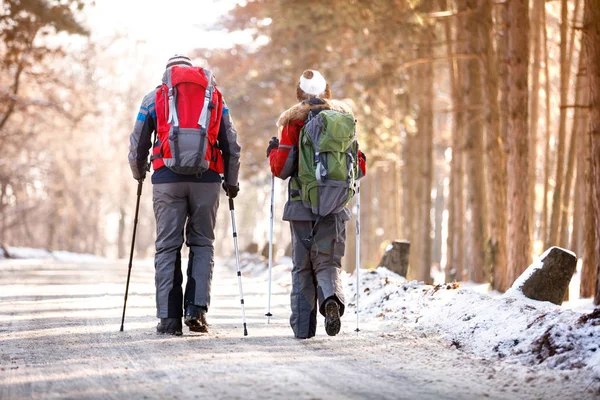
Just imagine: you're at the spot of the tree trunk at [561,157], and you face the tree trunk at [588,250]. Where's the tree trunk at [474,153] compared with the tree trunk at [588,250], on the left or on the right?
right

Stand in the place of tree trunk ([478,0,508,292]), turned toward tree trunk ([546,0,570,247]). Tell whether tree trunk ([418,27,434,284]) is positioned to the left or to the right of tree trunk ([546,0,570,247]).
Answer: left

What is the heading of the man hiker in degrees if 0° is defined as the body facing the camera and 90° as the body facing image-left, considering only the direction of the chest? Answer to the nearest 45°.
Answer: approximately 180°

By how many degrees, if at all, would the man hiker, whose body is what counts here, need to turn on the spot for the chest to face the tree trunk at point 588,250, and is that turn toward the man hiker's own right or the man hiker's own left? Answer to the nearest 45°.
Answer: approximately 45° to the man hiker's own right

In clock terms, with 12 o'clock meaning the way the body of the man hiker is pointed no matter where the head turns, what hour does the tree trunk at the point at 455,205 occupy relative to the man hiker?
The tree trunk is roughly at 1 o'clock from the man hiker.

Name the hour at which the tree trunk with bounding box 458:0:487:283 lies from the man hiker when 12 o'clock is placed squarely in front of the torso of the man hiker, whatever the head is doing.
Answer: The tree trunk is roughly at 1 o'clock from the man hiker.

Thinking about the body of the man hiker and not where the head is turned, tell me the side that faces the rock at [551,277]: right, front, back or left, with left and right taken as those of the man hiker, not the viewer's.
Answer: right

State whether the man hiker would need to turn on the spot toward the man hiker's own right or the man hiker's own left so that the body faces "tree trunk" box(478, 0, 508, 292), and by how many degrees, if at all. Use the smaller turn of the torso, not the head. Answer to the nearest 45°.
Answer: approximately 45° to the man hiker's own right

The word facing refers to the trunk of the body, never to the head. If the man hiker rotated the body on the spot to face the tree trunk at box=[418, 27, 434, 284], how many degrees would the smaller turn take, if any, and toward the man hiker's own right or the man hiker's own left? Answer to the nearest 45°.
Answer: approximately 45° to the man hiker's own right

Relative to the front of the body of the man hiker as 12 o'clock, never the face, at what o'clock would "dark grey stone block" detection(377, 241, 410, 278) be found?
The dark grey stone block is roughly at 1 o'clock from the man hiker.
